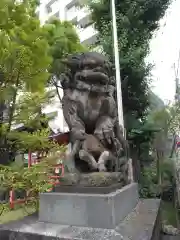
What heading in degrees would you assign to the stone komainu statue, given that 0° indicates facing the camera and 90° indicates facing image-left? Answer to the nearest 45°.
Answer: approximately 0°

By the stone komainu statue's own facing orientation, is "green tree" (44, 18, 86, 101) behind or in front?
behind

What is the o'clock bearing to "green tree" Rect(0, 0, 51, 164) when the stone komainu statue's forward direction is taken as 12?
The green tree is roughly at 4 o'clock from the stone komainu statue.
